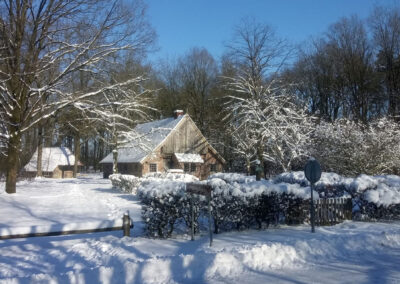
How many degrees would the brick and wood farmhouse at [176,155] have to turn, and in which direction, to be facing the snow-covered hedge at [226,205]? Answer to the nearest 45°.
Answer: approximately 45° to its right

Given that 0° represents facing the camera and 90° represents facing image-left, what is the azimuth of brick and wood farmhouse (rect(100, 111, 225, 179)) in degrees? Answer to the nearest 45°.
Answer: approximately 315°

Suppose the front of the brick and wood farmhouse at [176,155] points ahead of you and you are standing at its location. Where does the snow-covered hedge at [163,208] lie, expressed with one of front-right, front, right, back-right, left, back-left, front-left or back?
front-right

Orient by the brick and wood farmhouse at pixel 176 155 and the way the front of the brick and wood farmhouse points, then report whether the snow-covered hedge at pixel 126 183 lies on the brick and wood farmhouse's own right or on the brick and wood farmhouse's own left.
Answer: on the brick and wood farmhouse's own right

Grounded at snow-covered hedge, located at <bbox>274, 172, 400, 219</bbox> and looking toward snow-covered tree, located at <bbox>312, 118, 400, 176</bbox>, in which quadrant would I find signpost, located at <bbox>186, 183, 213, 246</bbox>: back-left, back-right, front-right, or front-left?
back-left

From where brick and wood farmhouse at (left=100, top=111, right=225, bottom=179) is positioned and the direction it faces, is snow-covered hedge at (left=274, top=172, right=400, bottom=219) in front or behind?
in front

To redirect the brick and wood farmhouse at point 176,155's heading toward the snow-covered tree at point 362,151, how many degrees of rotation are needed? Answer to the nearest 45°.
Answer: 0° — it already faces it
